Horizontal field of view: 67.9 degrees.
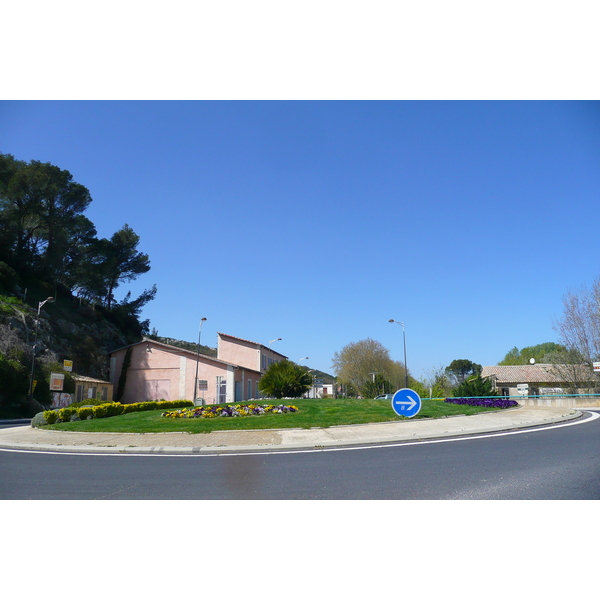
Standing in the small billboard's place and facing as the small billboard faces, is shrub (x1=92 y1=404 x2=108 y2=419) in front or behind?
in front

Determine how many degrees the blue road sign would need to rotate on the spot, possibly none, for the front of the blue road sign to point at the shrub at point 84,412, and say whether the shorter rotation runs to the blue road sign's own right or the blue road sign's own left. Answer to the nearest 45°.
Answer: approximately 90° to the blue road sign's own right

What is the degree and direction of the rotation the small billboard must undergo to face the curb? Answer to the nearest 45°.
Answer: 0° — it already faces it

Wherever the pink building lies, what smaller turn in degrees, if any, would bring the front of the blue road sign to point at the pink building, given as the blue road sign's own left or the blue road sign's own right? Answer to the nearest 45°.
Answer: approximately 135° to the blue road sign's own right

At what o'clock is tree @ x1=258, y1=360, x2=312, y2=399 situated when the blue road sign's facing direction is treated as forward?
The tree is roughly at 5 o'clock from the blue road sign.

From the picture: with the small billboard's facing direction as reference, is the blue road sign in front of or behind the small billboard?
in front

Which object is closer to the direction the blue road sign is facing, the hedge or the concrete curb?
the concrete curb

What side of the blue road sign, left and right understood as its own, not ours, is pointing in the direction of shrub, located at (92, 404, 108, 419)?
right

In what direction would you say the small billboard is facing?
toward the camera

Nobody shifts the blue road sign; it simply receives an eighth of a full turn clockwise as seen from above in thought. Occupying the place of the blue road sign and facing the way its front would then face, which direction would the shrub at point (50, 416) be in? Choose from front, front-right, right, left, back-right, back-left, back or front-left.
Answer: front-right

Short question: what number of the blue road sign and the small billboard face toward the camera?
2

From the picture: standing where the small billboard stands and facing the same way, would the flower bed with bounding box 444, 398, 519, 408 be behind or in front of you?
in front

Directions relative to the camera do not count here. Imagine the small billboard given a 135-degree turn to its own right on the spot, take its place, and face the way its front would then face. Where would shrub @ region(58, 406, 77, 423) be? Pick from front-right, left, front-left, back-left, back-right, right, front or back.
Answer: back-left

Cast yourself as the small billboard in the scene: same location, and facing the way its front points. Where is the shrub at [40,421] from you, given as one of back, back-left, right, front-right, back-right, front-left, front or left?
front

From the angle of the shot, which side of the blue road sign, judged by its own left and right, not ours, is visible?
front
